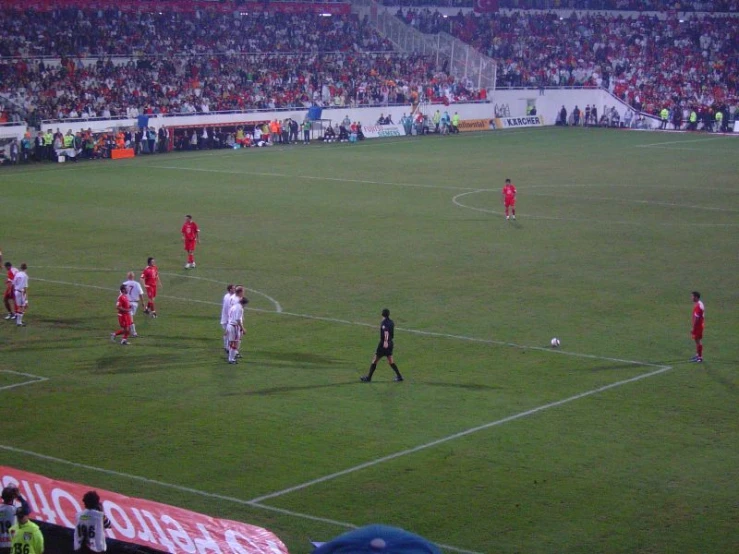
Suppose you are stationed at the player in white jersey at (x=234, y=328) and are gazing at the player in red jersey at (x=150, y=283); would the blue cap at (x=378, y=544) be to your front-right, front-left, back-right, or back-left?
back-left

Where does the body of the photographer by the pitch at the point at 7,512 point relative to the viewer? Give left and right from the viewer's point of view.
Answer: facing away from the viewer and to the right of the viewer

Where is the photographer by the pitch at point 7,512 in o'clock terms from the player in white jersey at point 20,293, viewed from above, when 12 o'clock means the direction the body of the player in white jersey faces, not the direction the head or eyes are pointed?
The photographer by the pitch is roughly at 3 o'clock from the player in white jersey.

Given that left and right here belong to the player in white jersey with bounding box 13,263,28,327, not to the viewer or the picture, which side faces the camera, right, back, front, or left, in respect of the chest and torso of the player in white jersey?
right

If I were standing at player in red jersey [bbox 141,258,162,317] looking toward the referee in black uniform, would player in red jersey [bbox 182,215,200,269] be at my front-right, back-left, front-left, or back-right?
back-left

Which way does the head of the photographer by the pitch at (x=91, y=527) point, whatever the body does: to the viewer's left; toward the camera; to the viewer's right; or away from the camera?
away from the camera

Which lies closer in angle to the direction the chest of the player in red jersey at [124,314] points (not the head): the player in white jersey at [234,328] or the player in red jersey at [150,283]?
the player in white jersey

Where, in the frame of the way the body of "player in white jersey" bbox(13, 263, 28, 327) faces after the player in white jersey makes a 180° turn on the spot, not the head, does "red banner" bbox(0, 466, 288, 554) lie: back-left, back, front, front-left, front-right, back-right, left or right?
left

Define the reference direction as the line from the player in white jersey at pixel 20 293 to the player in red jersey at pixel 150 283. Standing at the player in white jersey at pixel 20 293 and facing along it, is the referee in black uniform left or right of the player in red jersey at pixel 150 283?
right

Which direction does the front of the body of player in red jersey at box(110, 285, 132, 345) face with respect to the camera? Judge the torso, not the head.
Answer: to the viewer's right

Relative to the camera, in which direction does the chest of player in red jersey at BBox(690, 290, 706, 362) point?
to the viewer's left

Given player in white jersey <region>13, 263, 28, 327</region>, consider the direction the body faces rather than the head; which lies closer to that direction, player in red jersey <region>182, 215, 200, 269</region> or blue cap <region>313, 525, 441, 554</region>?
the player in red jersey
